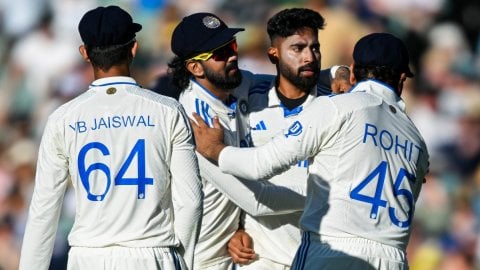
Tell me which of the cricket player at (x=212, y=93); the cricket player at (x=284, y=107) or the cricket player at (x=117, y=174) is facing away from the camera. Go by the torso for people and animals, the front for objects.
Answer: the cricket player at (x=117, y=174)

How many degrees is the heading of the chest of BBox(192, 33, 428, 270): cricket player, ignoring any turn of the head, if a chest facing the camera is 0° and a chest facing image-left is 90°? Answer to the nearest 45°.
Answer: approximately 135°

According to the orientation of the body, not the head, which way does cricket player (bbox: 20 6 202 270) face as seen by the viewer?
away from the camera

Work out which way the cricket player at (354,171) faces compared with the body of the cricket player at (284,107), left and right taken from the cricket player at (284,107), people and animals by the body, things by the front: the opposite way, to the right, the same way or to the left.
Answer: the opposite way

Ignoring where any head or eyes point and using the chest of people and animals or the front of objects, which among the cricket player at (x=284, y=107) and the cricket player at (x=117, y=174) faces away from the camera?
the cricket player at (x=117, y=174)

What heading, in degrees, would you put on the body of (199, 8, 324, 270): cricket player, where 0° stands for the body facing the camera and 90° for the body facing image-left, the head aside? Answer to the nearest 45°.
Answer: approximately 315°

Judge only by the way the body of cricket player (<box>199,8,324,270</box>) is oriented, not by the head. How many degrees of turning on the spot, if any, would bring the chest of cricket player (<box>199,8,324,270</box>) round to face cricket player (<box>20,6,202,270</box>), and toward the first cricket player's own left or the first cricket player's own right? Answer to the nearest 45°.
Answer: approximately 90° to the first cricket player's own right

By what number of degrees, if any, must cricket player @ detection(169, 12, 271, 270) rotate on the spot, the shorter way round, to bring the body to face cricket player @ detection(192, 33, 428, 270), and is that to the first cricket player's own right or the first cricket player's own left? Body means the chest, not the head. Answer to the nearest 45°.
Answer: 0° — they already face them

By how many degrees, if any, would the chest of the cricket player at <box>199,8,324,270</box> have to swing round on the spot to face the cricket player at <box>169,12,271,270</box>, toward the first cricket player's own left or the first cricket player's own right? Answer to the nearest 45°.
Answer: approximately 135° to the first cricket player's own right

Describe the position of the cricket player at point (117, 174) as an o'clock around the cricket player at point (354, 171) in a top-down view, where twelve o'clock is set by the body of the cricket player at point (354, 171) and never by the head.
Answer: the cricket player at point (117, 174) is roughly at 10 o'clock from the cricket player at point (354, 171).

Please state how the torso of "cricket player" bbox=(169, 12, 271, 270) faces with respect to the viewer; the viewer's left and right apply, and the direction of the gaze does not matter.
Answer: facing the viewer and to the right of the viewer

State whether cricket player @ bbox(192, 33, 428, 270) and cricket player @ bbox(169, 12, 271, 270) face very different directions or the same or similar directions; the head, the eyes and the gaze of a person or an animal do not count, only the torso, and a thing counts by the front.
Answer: very different directions

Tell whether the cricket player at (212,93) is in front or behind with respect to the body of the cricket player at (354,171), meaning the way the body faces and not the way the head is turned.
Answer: in front

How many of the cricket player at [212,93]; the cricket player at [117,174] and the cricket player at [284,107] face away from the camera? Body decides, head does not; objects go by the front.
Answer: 1

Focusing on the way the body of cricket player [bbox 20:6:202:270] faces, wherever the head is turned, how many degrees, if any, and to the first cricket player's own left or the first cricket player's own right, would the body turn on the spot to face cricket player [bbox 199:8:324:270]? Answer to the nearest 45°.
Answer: approximately 45° to the first cricket player's own right
